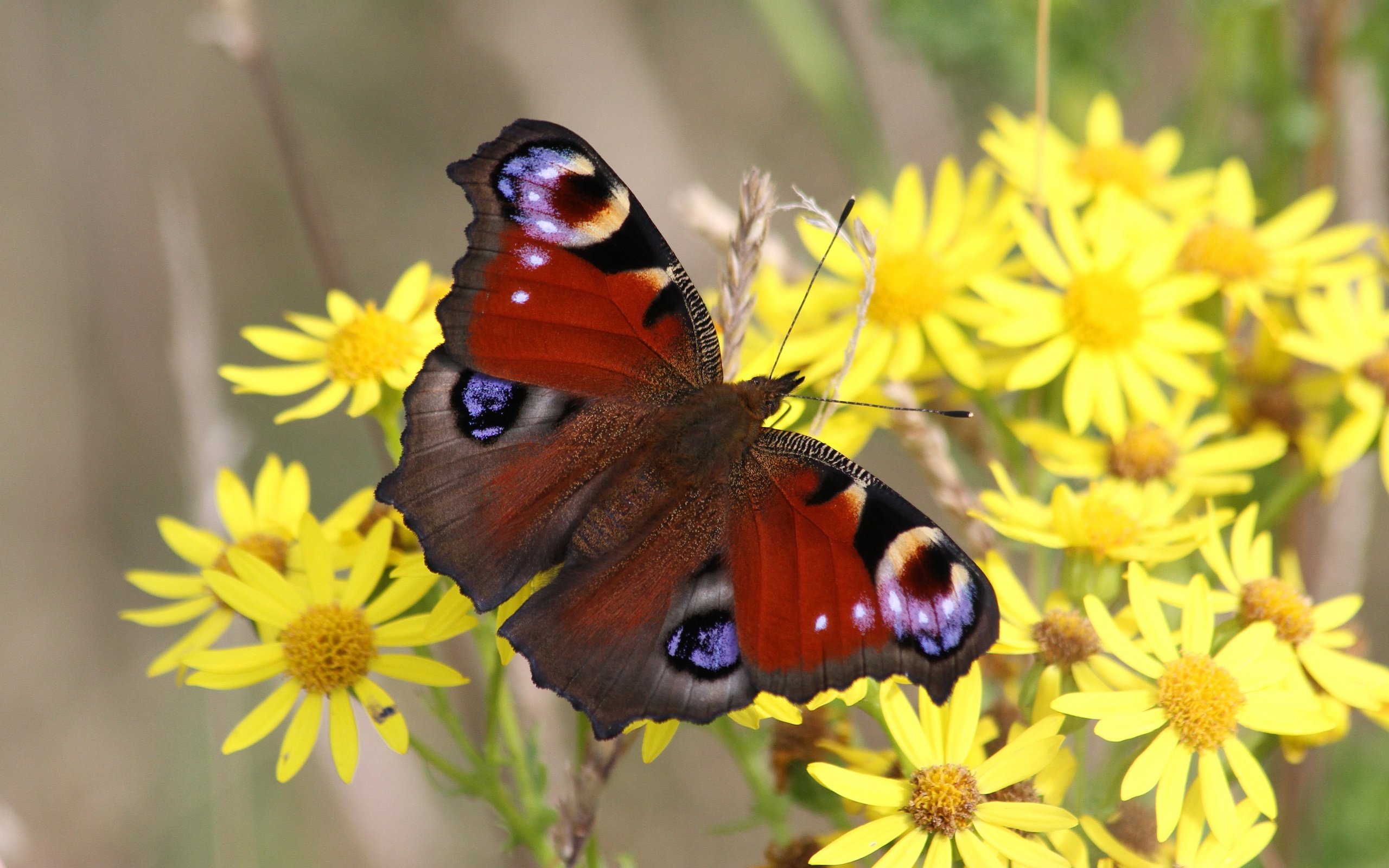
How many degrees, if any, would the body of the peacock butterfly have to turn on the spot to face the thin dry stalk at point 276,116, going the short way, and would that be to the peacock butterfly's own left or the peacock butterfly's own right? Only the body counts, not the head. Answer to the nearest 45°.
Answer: approximately 135° to the peacock butterfly's own left

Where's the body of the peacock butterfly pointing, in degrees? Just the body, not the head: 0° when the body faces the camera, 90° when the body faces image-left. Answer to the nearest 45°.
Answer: approximately 225°

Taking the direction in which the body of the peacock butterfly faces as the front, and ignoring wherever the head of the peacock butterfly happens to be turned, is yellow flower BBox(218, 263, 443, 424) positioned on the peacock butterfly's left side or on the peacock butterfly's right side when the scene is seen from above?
on the peacock butterfly's left side
